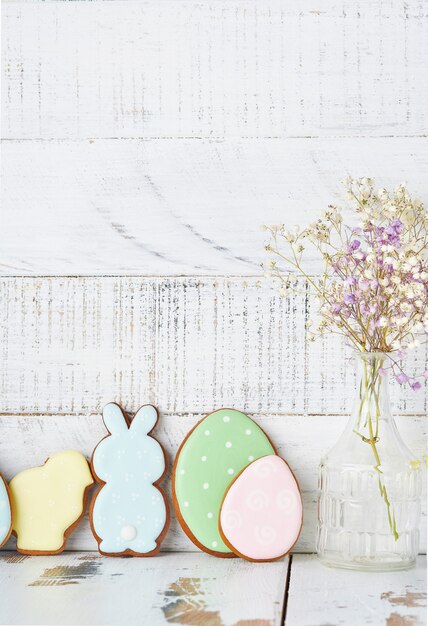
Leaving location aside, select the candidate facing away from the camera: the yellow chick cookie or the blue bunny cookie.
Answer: the blue bunny cookie
